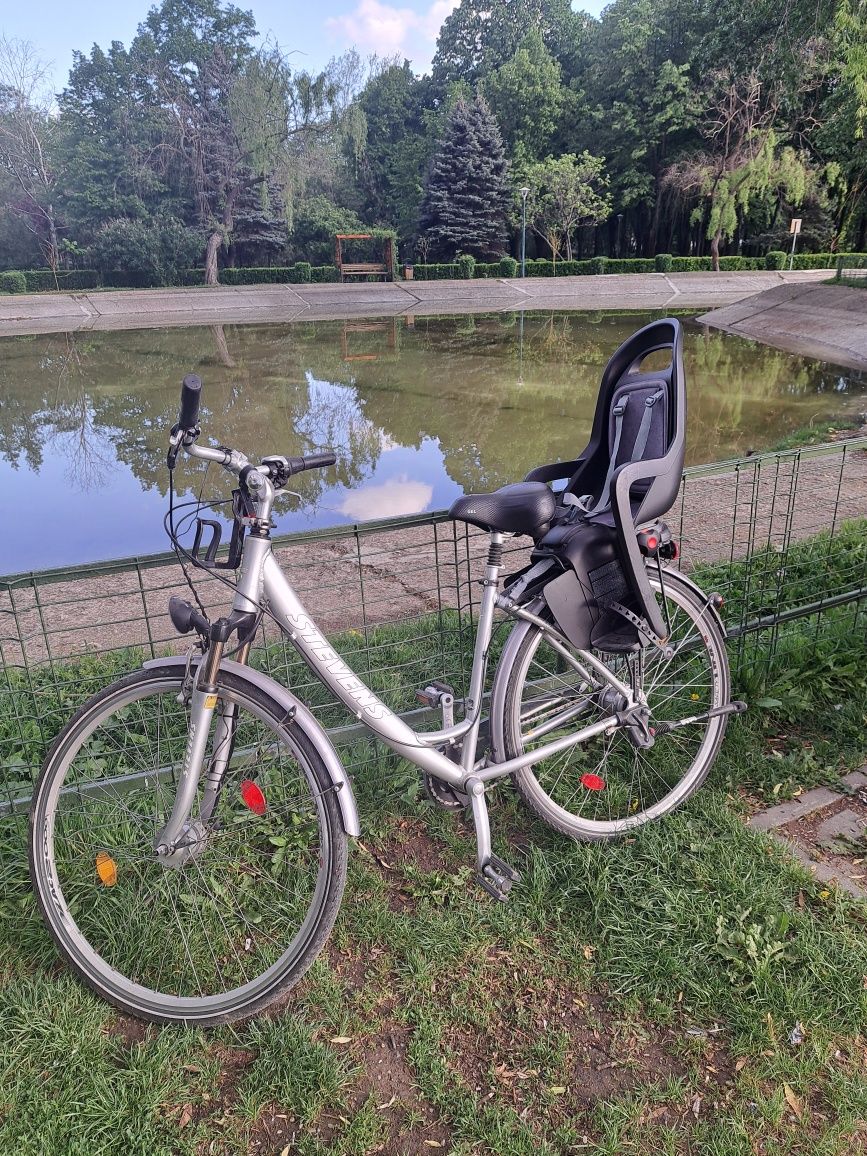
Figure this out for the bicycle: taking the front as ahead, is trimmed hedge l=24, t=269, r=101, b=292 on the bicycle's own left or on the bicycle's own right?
on the bicycle's own right

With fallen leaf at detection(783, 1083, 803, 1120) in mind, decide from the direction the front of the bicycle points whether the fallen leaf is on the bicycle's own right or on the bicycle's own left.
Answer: on the bicycle's own left

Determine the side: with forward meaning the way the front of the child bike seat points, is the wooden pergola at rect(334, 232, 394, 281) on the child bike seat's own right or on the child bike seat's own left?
on the child bike seat's own right

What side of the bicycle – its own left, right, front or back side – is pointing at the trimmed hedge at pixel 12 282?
right

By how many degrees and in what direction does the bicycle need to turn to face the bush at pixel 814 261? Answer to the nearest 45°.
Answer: approximately 180°

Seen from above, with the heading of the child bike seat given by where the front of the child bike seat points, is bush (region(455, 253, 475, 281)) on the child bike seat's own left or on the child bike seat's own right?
on the child bike seat's own right

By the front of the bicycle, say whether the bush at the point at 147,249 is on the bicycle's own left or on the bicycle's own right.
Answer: on the bicycle's own right

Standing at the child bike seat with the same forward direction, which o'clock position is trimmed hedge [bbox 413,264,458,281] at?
The trimmed hedge is roughly at 4 o'clock from the child bike seat.

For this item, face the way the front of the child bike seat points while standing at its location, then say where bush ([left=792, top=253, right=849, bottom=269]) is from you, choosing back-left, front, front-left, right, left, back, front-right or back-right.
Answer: back-right

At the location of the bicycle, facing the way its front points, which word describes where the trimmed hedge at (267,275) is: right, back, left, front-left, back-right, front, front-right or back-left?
back-right

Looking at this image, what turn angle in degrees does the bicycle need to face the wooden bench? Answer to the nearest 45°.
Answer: approximately 135° to its right

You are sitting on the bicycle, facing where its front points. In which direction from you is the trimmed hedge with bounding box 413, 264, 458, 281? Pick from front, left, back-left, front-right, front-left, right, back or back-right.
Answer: back-right

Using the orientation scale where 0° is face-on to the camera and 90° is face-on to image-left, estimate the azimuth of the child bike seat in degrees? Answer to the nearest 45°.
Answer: approximately 45°

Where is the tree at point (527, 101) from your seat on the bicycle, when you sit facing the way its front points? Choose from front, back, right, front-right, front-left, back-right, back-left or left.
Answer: back-right
